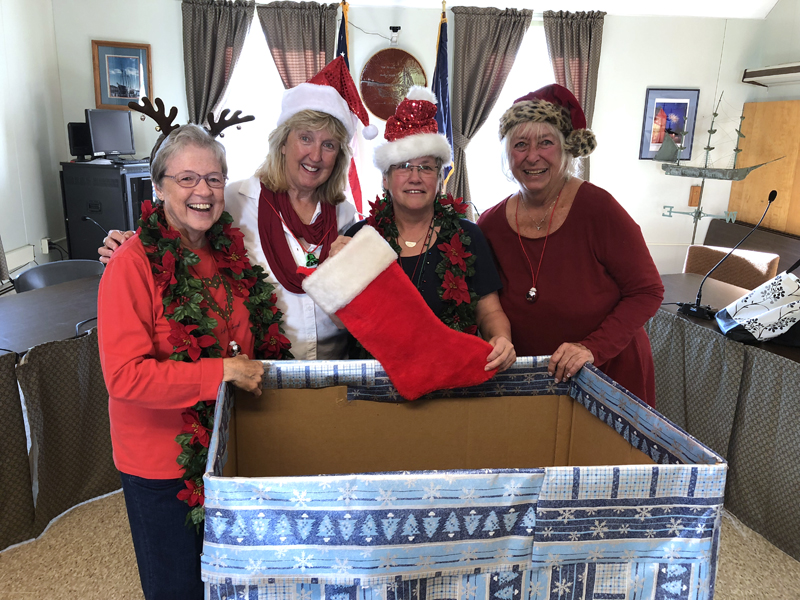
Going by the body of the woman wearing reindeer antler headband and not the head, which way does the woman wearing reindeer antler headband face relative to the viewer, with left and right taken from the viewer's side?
facing the viewer and to the right of the viewer

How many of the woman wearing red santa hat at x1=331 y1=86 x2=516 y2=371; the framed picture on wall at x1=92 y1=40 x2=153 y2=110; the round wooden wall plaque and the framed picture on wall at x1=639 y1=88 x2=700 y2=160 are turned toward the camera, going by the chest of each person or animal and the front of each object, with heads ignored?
4

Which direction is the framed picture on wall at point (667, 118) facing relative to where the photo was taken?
toward the camera

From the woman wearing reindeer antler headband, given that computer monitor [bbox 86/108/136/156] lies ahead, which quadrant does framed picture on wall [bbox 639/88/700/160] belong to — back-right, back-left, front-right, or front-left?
front-right

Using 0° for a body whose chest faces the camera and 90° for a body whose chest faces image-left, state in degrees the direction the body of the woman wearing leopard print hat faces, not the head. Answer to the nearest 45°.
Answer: approximately 45°

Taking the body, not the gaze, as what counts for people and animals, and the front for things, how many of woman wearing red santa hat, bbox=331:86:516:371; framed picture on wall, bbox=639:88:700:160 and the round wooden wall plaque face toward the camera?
3

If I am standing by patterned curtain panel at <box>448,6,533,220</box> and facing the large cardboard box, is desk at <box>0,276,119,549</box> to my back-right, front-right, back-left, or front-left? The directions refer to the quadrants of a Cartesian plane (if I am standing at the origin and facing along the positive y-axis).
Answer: front-right

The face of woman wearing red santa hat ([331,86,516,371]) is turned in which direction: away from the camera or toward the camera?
toward the camera

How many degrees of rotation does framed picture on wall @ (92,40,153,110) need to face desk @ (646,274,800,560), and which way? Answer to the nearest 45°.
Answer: approximately 45° to its left

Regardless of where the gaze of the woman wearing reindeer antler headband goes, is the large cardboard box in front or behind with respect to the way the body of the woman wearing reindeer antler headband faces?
in front

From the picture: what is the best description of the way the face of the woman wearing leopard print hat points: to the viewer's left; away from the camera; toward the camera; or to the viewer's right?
toward the camera

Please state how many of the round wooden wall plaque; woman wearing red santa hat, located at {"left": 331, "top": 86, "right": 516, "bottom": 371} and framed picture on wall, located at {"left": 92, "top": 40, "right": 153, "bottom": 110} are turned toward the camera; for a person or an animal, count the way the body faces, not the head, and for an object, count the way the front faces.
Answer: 3

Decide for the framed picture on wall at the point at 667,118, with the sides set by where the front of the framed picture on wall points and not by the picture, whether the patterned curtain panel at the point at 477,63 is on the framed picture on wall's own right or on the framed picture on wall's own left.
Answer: on the framed picture on wall's own right

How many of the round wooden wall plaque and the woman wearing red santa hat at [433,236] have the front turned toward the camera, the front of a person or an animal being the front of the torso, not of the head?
2

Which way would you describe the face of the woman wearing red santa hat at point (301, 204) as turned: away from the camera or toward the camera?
toward the camera

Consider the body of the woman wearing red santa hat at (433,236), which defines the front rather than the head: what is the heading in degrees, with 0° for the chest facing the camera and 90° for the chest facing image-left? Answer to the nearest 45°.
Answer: approximately 0°

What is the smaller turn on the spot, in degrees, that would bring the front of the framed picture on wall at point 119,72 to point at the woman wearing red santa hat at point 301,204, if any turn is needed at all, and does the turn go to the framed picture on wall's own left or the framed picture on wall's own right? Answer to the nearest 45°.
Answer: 0° — it already faces them

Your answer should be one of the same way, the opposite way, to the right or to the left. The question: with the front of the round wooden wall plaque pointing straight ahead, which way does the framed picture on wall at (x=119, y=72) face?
the same way
